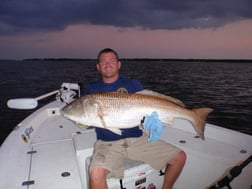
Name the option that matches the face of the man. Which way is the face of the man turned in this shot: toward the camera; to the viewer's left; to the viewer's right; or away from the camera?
toward the camera

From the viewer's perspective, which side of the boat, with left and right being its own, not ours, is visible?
back

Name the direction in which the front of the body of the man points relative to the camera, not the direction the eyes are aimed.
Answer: toward the camera
